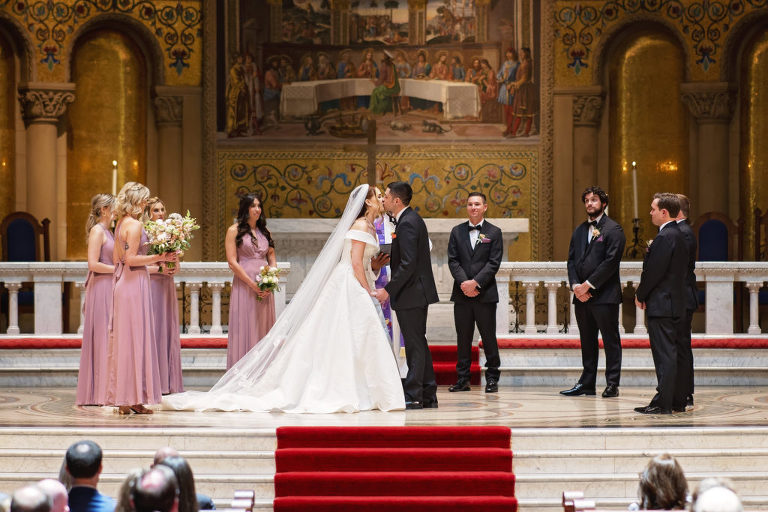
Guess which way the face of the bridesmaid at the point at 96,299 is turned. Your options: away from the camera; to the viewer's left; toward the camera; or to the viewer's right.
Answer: to the viewer's right

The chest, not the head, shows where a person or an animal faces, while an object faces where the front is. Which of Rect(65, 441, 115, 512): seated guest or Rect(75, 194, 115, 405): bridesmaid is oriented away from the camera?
the seated guest

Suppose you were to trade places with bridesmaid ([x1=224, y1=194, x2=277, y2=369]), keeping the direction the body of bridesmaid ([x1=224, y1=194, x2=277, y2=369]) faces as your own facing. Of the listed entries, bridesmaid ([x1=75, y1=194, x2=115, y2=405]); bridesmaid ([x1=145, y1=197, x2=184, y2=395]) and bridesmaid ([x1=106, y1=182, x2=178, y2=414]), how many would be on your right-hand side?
3

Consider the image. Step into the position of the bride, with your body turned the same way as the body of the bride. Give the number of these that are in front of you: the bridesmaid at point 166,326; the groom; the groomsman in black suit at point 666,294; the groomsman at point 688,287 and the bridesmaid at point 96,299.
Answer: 3

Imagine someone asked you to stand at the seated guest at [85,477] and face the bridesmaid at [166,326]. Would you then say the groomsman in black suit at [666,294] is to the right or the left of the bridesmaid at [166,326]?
right

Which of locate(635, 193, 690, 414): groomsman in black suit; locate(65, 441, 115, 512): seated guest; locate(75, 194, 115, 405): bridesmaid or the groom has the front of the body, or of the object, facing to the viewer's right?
the bridesmaid

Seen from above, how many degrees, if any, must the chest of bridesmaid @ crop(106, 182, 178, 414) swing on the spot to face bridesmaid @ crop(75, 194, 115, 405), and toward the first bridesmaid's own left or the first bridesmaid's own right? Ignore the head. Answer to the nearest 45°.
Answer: approximately 135° to the first bridesmaid's own left

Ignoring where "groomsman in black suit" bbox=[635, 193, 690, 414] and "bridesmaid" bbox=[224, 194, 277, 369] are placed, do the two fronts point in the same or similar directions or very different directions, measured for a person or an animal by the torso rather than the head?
very different directions

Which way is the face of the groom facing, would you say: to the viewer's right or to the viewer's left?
to the viewer's left

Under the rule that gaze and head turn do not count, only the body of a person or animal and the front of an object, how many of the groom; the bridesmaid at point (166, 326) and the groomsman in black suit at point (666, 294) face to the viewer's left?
2

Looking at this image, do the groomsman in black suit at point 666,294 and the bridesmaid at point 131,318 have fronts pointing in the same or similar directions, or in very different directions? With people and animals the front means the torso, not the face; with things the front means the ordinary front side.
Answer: very different directions

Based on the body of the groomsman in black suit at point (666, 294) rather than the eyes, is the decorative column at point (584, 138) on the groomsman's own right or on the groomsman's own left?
on the groomsman's own right

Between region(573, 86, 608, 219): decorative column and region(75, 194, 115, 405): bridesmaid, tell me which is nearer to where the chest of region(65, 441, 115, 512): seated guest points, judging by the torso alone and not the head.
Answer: the bridesmaid

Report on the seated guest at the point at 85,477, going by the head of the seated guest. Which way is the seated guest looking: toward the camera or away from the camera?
away from the camera

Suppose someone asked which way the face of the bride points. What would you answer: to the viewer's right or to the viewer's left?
to the viewer's right

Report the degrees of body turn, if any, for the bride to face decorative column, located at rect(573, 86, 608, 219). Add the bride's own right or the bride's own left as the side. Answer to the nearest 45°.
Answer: approximately 45° to the bride's own left
